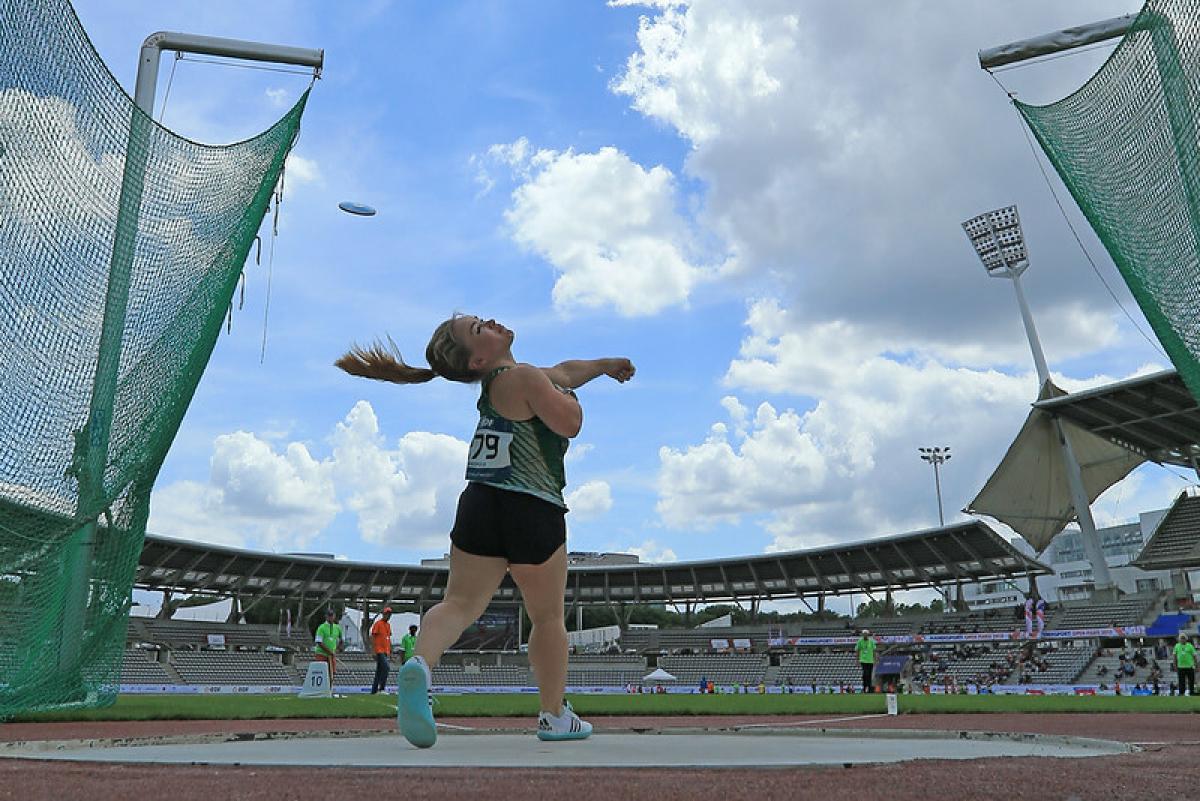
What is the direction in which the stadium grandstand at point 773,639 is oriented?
toward the camera

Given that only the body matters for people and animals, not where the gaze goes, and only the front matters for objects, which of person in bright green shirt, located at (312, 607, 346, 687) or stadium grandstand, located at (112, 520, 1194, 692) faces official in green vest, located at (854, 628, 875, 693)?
the stadium grandstand

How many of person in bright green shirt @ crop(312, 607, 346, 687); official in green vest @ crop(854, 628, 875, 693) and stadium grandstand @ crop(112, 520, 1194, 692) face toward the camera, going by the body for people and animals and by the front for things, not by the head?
3

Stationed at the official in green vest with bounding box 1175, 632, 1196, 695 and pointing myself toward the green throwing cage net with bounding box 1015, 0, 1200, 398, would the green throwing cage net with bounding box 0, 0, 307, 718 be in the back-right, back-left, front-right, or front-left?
front-right

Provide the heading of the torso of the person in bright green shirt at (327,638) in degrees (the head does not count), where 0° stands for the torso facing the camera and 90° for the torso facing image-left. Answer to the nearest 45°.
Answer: approximately 0°

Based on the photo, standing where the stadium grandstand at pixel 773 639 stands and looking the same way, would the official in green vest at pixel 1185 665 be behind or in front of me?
in front

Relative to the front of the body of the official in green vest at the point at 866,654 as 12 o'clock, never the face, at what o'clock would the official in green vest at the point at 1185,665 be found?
the official in green vest at the point at 1185,665 is roughly at 8 o'clock from the official in green vest at the point at 866,654.

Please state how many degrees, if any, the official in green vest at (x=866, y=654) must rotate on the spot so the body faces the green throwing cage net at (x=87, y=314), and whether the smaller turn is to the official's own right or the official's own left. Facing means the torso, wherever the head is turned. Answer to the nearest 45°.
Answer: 0° — they already face it

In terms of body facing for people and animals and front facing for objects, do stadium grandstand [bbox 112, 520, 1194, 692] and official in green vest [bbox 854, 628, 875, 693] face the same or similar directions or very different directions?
same or similar directions

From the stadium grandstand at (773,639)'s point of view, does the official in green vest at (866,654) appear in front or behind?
in front

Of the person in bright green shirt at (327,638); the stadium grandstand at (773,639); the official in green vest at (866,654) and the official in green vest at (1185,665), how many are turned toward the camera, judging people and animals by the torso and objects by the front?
4

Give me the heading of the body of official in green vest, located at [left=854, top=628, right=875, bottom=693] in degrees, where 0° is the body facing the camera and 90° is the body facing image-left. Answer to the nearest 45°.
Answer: approximately 0°
